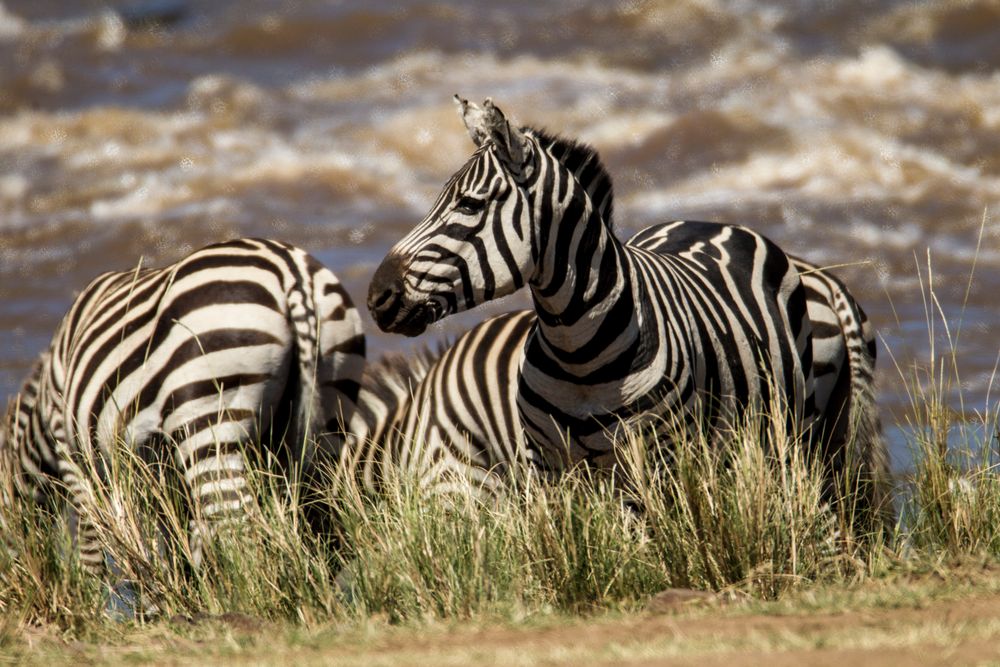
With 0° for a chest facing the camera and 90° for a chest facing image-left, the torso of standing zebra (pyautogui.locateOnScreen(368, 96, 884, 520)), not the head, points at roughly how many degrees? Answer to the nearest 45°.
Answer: approximately 45°

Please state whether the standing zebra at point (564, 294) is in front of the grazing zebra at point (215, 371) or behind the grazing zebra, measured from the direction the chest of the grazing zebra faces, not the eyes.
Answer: behind

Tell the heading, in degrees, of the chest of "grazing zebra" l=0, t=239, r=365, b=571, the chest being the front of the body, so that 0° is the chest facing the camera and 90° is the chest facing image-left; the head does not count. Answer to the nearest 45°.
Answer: approximately 135°

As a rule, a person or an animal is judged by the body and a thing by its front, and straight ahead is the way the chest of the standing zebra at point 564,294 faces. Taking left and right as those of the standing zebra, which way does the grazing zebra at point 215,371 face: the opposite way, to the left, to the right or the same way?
to the right
